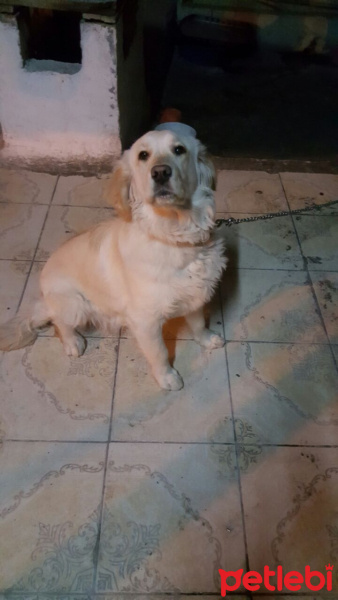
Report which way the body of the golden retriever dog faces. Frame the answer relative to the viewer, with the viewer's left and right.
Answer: facing the viewer and to the right of the viewer
